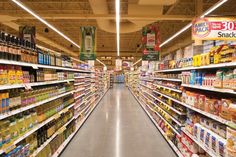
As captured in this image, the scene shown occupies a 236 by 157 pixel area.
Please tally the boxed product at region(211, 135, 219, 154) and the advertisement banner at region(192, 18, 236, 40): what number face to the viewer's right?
0

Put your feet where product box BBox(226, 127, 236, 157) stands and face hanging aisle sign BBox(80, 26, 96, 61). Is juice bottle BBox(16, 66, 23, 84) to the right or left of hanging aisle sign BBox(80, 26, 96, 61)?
left

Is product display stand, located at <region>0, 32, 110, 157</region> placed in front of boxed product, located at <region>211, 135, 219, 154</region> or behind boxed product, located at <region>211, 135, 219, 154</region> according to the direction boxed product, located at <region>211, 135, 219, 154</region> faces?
in front

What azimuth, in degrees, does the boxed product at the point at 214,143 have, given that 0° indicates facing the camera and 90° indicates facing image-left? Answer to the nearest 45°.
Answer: approximately 45°

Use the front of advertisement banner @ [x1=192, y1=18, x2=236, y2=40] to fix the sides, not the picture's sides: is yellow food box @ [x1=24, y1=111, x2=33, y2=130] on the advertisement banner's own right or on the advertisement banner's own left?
on the advertisement banner's own right

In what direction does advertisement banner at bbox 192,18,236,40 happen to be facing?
toward the camera

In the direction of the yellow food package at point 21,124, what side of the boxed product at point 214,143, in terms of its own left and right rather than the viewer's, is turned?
front
